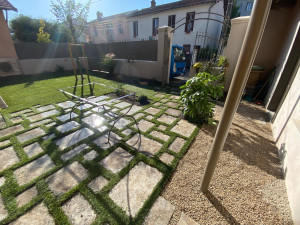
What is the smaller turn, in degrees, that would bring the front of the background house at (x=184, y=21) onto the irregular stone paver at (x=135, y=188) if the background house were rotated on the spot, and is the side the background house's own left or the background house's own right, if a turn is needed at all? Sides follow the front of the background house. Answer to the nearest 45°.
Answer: approximately 45° to the background house's own left

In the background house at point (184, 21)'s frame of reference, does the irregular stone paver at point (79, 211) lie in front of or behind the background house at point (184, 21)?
in front

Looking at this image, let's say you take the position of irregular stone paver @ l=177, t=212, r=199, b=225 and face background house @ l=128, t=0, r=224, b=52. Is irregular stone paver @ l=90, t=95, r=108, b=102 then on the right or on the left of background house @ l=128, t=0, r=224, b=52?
left

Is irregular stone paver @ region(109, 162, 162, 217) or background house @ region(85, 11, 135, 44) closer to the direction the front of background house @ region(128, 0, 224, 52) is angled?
the irregular stone paver

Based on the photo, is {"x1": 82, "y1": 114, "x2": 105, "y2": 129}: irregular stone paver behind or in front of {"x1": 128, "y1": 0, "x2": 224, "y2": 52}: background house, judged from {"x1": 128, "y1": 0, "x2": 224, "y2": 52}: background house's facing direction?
in front

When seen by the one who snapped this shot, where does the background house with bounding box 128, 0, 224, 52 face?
facing the viewer and to the left of the viewer

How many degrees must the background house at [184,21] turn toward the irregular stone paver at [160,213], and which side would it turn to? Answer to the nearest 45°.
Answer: approximately 45° to its left

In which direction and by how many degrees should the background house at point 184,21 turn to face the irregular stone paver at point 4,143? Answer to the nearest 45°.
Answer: approximately 45° to its left

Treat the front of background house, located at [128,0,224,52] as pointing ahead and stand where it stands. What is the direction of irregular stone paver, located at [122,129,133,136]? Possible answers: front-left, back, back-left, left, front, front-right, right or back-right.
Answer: front-left

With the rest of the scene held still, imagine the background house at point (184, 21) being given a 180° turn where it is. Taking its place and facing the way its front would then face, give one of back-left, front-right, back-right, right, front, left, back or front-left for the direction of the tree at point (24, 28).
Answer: back-left

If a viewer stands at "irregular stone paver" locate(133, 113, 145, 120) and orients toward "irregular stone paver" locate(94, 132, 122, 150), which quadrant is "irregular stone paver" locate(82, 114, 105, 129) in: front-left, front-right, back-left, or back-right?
front-right

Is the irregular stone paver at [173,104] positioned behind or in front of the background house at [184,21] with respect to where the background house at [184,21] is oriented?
in front

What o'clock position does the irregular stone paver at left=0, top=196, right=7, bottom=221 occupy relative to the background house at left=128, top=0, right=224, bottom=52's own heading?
The irregular stone paver is roughly at 11 o'clock from the background house.

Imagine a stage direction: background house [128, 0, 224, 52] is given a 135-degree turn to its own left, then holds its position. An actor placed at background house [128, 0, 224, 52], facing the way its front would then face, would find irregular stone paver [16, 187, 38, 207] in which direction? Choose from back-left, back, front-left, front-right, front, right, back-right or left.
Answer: right

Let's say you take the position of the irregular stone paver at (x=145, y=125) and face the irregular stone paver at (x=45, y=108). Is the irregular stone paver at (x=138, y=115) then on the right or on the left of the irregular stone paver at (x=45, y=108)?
right
